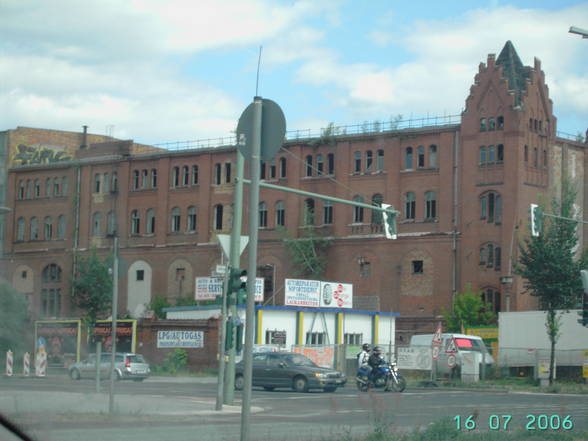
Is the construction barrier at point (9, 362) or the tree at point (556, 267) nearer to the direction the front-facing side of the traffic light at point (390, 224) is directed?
the construction barrier

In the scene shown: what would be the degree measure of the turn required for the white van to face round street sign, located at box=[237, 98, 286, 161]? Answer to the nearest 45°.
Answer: approximately 90° to its right

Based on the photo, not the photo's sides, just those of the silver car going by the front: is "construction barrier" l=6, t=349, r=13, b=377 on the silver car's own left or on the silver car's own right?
on the silver car's own left

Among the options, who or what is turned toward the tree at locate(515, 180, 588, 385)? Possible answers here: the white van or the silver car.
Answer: the white van

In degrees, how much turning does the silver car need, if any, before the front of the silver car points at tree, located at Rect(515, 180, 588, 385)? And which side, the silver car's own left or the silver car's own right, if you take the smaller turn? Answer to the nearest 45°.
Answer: approximately 135° to the silver car's own right

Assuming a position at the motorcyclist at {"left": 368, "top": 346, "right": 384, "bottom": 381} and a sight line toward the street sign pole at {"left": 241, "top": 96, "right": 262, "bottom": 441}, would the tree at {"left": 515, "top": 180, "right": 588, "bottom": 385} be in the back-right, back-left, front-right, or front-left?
back-left

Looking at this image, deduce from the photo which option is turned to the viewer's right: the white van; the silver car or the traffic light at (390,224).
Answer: the white van

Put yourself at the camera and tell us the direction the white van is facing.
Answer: facing to the right of the viewer

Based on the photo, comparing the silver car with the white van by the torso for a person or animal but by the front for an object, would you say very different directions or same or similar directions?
very different directions

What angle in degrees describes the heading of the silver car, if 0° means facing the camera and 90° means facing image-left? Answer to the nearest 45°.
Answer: approximately 135°

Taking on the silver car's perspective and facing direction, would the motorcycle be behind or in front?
behind
